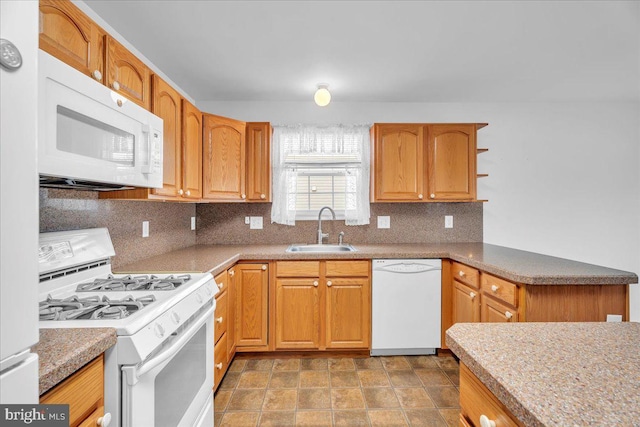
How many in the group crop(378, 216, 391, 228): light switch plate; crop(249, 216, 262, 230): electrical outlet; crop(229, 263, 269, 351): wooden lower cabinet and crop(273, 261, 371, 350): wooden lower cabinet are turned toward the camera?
4

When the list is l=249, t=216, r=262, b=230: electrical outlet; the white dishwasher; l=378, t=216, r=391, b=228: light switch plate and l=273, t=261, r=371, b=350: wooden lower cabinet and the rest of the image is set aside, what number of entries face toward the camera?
4

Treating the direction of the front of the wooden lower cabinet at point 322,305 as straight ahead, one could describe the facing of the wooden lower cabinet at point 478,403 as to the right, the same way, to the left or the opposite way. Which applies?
to the right

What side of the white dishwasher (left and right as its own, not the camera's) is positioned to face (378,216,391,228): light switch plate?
back

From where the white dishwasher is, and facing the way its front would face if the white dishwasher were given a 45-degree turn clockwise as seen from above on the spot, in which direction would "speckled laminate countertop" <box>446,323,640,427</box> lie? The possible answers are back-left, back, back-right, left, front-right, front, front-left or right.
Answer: front-left

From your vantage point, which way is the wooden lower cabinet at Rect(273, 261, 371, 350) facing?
toward the camera

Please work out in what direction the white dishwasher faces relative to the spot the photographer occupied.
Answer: facing the viewer

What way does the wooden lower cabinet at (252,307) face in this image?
toward the camera

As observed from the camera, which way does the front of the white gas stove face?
facing the viewer and to the right of the viewer

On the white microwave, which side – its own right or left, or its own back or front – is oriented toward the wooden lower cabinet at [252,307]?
left

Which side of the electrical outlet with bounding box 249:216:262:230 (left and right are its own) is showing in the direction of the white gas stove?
front

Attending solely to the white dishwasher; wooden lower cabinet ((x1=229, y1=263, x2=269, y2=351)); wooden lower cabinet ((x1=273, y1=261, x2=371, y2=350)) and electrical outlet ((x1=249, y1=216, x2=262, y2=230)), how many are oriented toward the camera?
4

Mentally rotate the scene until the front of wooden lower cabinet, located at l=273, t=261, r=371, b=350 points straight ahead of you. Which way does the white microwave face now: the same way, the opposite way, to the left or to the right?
to the left

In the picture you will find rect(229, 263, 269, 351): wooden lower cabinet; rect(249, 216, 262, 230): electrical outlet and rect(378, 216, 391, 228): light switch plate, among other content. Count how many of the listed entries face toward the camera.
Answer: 3

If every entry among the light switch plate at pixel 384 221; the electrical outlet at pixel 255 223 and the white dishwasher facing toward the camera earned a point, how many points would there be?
3

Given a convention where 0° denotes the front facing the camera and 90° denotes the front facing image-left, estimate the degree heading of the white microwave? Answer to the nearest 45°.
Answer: approximately 315°

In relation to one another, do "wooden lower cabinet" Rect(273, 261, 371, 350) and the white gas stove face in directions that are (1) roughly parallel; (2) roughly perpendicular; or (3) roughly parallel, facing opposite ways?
roughly perpendicular
